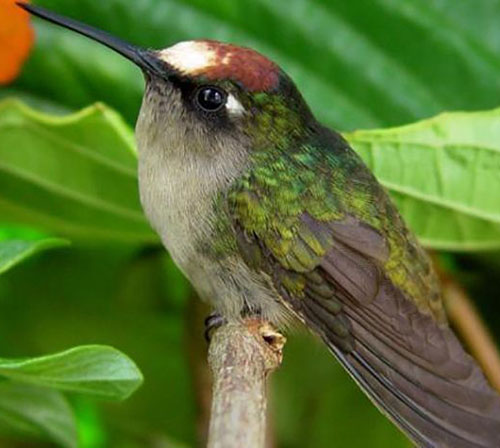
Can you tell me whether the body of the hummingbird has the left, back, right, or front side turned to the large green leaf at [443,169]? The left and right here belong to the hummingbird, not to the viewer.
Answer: back

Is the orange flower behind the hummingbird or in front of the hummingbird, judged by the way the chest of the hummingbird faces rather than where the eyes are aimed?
in front

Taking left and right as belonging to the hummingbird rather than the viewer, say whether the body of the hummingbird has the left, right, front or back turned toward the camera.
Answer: left

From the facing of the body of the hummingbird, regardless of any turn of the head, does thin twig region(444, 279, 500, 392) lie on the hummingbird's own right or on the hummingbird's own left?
on the hummingbird's own right

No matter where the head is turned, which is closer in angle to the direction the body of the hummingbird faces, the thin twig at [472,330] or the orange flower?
the orange flower
